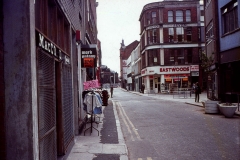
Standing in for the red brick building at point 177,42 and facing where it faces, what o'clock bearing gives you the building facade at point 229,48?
The building facade is roughly at 12 o'clock from the red brick building.

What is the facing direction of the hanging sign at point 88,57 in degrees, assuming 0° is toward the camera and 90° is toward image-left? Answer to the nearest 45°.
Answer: approximately 0°

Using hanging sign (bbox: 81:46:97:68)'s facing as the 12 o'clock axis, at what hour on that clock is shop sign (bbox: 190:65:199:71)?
The shop sign is roughly at 7 o'clock from the hanging sign.

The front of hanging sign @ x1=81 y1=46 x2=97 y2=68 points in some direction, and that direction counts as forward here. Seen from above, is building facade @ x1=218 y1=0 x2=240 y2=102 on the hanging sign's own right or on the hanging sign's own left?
on the hanging sign's own left

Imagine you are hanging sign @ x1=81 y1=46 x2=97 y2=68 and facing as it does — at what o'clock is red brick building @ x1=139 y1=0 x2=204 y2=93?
The red brick building is roughly at 7 o'clock from the hanging sign.

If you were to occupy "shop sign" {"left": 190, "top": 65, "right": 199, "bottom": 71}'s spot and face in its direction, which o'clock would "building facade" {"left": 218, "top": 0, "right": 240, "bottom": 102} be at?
The building facade is roughly at 12 o'clock from the shop sign.
